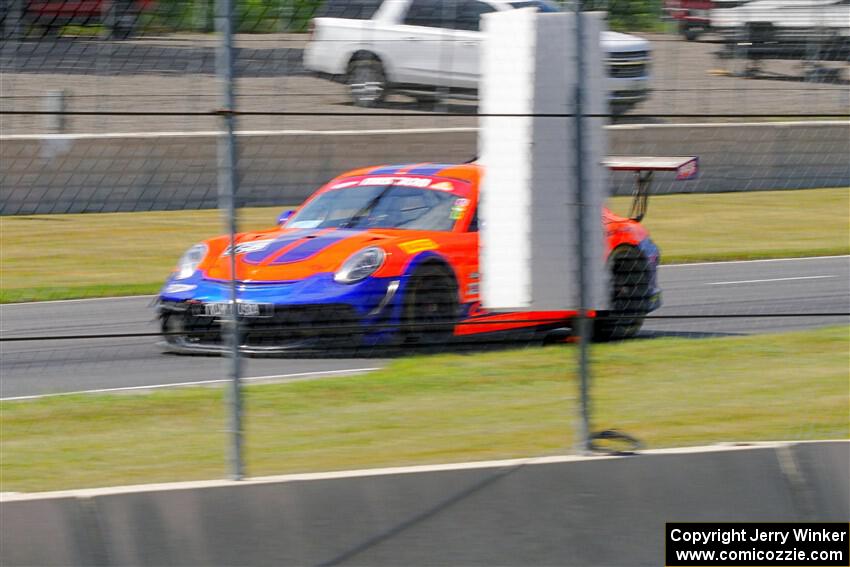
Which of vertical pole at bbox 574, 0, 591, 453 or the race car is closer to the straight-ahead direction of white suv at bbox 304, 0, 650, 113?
the vertical pole

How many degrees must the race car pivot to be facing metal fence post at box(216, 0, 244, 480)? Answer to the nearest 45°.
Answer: approximately 45° to its left

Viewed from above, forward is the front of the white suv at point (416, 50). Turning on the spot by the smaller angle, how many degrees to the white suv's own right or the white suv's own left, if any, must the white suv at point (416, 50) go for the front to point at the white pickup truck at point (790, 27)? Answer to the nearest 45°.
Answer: approximately 45° to the white suv's own left
